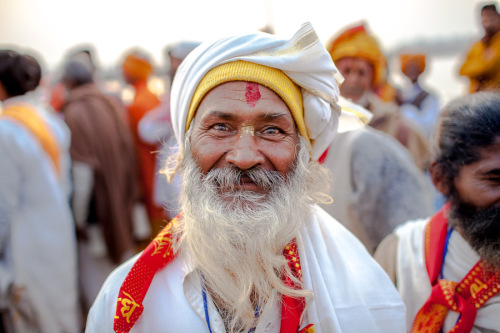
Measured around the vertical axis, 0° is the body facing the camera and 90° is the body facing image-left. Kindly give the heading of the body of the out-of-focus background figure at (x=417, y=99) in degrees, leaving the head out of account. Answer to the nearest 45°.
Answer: approximately 0°

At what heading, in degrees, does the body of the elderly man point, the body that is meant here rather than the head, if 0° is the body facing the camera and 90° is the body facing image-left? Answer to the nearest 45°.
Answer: approximately 0°

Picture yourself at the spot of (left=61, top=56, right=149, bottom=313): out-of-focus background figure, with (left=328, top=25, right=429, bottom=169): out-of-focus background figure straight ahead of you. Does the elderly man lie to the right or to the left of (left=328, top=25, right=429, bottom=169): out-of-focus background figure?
right

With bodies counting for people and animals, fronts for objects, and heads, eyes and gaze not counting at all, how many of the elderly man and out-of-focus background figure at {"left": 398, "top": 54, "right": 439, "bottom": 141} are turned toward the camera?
2
